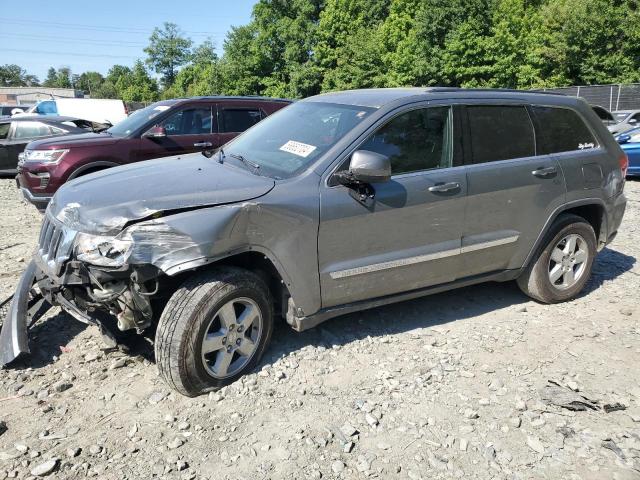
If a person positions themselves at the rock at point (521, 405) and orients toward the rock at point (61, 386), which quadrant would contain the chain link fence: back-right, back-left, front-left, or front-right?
back-right

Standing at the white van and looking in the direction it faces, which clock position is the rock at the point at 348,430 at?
The rock is roughly at 9 o'clock from the white van.

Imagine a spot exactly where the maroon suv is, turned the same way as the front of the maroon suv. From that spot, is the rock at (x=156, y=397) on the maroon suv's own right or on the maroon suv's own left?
on the maroon suv's own left

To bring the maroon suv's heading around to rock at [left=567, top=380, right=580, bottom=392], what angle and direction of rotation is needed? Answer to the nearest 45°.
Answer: approximately 90° to its left

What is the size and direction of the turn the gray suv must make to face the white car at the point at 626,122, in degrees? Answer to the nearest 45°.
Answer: approximately 180°

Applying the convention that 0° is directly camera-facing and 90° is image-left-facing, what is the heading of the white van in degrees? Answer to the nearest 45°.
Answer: approximately 90°

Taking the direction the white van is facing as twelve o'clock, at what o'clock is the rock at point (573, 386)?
The rock is roughly at 9 o'clock from the white van.
